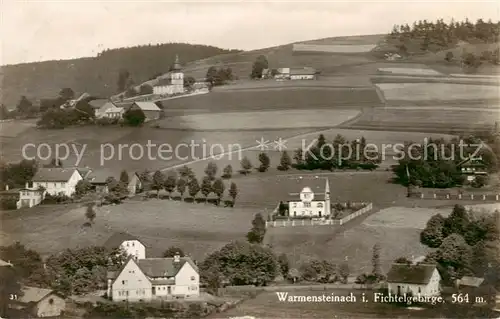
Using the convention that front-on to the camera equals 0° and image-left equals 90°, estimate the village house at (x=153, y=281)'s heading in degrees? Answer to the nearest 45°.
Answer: approximately 0°

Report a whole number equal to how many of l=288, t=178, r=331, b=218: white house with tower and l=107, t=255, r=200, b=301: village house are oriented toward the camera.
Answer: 2

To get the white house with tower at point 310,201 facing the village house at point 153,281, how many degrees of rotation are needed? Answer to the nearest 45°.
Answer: approximately 45° to its right

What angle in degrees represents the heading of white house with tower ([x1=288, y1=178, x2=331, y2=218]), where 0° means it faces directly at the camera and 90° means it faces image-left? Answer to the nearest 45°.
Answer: approximately 0°

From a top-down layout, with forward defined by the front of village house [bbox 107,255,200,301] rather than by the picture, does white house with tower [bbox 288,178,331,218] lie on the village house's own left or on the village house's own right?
on the village house's own left

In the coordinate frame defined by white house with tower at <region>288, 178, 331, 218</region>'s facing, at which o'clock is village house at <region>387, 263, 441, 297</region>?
The village house is roughly at 10 o'clock from the white house with tower.

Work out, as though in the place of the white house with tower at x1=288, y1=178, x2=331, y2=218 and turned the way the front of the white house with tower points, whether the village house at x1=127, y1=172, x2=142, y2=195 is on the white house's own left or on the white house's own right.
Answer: on the white house's own right

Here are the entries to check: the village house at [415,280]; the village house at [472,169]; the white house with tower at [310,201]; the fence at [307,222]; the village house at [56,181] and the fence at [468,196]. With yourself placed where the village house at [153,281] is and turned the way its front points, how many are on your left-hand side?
5

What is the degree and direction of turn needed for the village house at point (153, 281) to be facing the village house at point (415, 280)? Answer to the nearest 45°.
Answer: approximately 90° to its left
